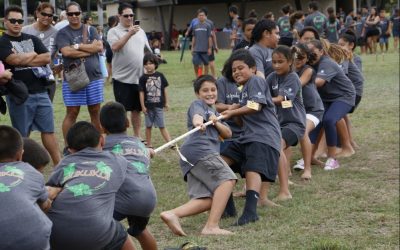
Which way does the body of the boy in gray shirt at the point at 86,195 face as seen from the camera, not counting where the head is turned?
away from the camera

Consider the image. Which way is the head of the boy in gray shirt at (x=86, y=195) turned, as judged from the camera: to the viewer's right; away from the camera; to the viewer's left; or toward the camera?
away from the camera

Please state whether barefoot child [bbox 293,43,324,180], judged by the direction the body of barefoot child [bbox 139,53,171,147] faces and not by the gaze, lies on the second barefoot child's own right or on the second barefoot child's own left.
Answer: on the second barefoot child's own left

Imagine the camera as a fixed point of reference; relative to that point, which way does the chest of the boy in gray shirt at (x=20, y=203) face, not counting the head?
away from the camera

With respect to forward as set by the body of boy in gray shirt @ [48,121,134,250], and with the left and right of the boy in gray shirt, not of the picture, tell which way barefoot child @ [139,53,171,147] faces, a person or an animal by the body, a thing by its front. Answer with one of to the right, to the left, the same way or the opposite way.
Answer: the opposite way
